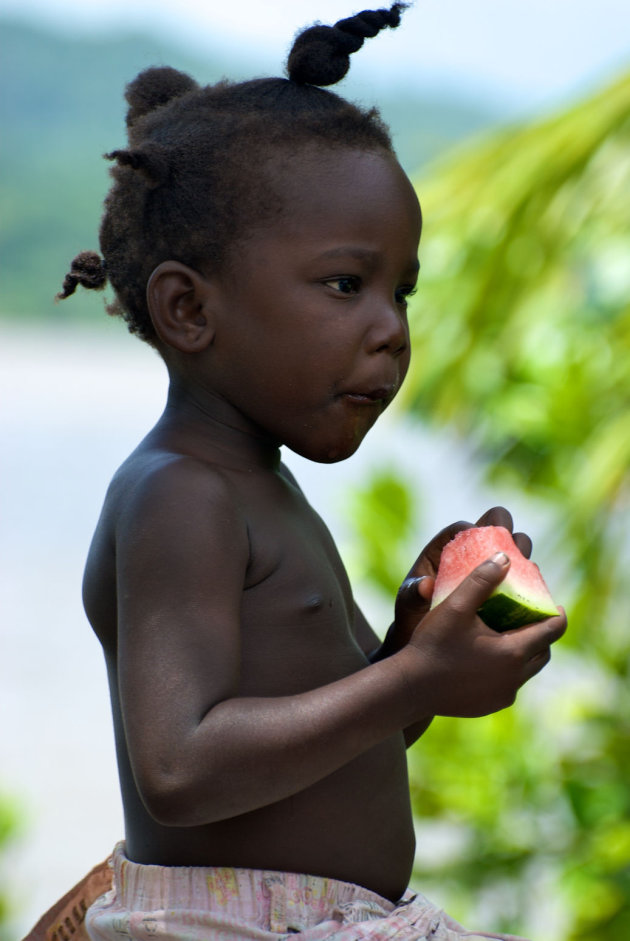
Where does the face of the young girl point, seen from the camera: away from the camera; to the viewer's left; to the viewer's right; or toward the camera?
to the viewer's right

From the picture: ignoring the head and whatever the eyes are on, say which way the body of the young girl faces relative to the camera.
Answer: to the viewer's right
